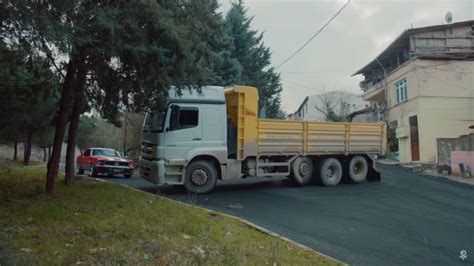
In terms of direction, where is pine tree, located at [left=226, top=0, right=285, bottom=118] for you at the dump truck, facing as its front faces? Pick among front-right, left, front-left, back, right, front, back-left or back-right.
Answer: back-right

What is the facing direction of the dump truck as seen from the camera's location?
facing the viewer and to the left of the viewer

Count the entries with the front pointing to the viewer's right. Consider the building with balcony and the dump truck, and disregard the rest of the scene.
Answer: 0

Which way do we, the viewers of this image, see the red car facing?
facing the viewer and to the right of the viewer

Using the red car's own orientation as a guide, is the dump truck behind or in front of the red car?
in front

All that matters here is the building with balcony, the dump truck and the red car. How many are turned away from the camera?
0

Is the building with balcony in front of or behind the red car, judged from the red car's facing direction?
in front

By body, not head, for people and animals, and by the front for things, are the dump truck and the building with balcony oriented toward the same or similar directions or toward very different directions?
same or similar directions

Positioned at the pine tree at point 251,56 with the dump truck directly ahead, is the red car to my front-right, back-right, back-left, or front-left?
front-right

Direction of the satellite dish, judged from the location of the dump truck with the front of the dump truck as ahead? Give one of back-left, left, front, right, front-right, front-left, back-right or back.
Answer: back

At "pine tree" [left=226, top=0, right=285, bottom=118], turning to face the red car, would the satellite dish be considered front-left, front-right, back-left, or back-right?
back-left

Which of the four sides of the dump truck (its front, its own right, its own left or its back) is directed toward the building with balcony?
back

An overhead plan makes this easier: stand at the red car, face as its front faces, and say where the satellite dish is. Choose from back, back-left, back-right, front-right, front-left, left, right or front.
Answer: front-left

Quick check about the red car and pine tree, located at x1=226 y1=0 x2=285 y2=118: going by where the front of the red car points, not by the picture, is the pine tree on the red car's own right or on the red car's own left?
on the red car's own left

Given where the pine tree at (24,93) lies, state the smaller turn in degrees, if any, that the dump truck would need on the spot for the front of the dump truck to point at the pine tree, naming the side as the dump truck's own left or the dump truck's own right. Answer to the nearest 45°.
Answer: approximately 45° to the dump truck's own right
